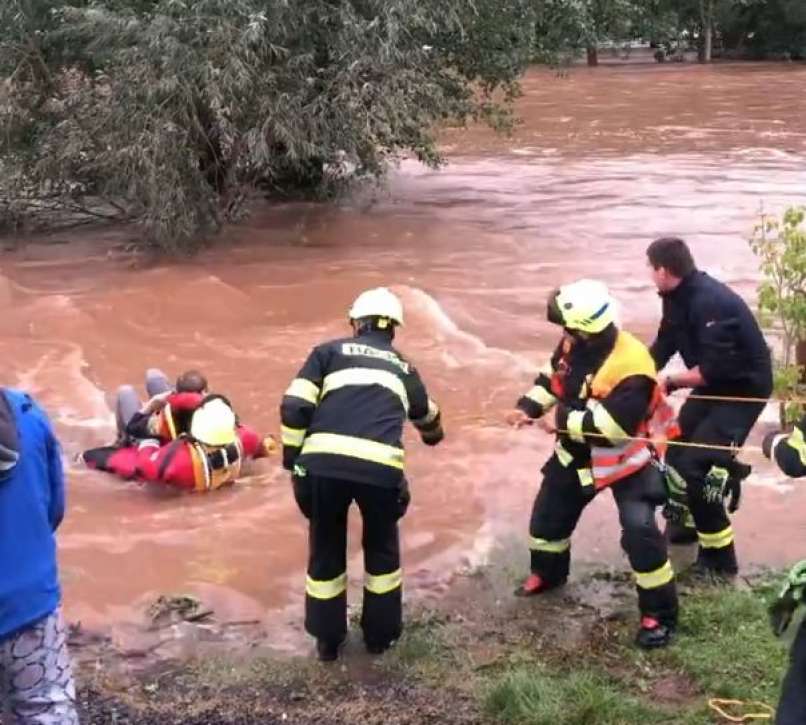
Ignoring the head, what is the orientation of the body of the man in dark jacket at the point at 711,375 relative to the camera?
to the viewer's left

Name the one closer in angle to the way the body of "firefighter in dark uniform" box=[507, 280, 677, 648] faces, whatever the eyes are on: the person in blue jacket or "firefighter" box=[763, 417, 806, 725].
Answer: the person in blue jacket

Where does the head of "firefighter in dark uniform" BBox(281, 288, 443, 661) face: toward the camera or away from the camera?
away from the camera

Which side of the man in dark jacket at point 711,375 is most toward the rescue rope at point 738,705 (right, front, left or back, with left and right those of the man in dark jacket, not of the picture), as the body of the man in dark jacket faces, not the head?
left

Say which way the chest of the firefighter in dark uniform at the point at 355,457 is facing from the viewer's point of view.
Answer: away from the camera

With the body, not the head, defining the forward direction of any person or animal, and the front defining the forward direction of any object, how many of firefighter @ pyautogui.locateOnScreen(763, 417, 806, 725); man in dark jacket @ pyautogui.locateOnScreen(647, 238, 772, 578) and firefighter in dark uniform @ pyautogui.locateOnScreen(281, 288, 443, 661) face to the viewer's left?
2

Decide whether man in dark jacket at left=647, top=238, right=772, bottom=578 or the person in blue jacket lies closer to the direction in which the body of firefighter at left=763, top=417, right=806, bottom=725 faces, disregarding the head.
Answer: the person in blue jacket

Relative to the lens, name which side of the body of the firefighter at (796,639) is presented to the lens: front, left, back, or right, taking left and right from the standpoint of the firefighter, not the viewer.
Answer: left

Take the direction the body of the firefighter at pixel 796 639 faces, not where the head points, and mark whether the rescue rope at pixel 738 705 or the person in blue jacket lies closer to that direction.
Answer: the person in blue jacket

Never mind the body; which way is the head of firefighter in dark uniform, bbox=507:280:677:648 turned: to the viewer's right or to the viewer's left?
to the viewer's left

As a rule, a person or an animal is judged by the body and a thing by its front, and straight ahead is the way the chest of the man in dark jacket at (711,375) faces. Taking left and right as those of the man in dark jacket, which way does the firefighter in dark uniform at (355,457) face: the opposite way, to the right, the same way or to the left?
to the right

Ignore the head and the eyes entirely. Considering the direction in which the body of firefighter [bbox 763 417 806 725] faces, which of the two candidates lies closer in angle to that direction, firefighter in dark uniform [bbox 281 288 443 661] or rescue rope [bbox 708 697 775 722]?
the firefighter in dark uniform

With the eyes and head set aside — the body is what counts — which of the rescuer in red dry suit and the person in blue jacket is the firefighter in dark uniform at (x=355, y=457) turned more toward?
the rescuer in red dry suit
